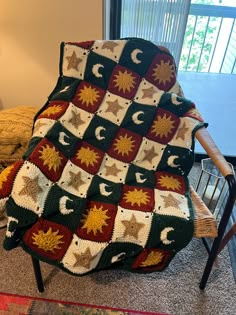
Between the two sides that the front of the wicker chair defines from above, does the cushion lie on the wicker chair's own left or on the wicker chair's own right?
on the wicker chair's own right

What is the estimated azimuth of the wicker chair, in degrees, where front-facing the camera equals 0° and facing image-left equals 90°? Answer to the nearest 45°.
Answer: approximately 0°
